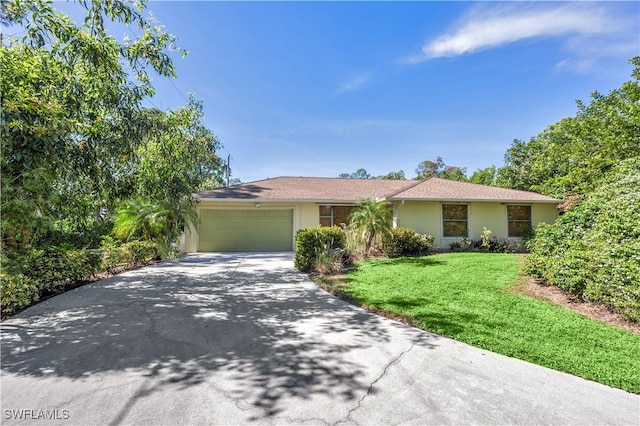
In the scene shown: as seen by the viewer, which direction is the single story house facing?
toward the camera

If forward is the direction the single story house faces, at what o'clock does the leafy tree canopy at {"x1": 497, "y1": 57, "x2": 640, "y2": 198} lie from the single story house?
The leafy tree canopy is roughly at 8 o'clock from the single story house.

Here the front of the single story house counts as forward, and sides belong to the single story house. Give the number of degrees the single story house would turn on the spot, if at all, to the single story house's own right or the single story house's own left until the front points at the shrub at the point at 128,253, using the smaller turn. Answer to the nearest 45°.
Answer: approximately 45° to the single story house's own right

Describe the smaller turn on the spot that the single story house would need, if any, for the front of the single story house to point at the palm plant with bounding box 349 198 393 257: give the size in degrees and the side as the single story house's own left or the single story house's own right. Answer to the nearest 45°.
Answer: approximately 45° to the single story house's own left

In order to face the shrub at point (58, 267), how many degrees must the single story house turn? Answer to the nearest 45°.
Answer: approximately 45° to its right

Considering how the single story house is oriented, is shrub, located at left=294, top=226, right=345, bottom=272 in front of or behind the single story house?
in front

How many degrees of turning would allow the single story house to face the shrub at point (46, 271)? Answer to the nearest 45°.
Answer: approximately 45° to its right

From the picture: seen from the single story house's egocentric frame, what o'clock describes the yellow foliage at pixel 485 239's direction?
The yellow foliage is roughly at 9 o'clock from the single story house.
